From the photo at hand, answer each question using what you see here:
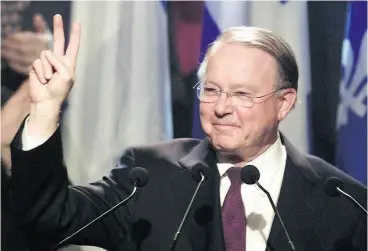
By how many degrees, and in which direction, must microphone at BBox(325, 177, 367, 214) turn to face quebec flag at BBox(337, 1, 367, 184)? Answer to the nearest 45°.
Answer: approximately 45° to its right

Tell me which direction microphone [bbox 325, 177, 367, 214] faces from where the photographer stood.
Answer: facing away from the viewer and to the left of the viewer

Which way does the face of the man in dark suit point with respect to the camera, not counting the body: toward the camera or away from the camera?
toward the camera

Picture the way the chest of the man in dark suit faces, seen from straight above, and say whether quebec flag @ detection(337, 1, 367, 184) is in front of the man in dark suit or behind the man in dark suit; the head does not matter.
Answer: behind

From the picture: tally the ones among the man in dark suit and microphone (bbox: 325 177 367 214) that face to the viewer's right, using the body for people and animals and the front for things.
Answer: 0

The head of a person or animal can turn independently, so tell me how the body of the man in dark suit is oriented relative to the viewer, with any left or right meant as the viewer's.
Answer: facing the viewer and to the left of the viewer

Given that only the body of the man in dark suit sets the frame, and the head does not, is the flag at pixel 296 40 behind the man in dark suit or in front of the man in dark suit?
behind

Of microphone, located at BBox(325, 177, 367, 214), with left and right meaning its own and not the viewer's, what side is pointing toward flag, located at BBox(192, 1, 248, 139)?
front
